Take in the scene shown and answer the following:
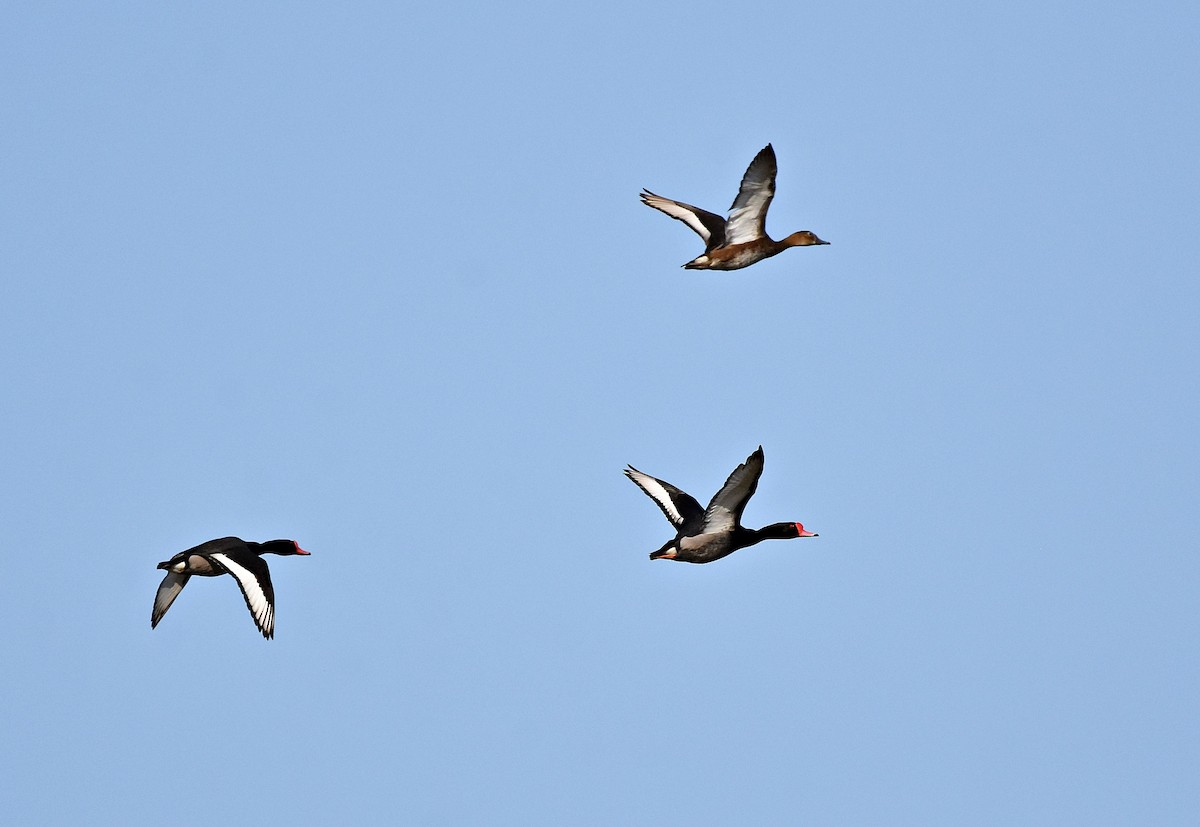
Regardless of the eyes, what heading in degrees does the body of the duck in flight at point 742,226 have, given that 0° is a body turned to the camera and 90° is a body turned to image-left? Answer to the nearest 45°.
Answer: approximately 270°

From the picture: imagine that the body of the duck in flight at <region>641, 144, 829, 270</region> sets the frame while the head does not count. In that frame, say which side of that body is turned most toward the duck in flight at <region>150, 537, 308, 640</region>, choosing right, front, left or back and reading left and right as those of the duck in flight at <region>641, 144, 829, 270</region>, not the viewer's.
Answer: back

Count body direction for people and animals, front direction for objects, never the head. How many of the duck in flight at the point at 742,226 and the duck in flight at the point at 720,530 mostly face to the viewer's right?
2

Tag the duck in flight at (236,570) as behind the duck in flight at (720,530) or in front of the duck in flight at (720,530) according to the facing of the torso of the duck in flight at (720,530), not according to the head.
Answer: behind

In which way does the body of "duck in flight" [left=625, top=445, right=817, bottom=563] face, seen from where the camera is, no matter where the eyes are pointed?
to the viewer's right
